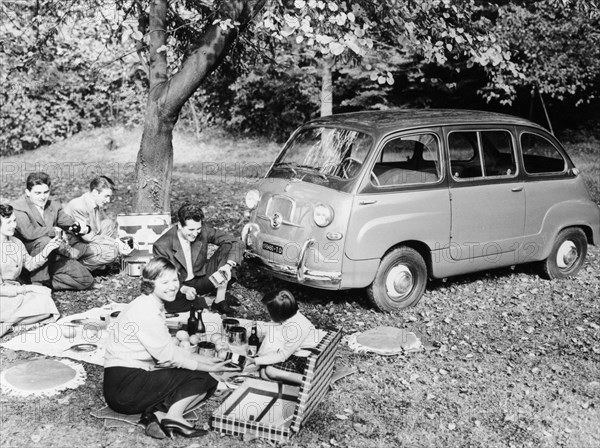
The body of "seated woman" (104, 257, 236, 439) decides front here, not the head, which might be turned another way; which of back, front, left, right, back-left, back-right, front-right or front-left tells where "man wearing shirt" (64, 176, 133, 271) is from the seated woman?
left

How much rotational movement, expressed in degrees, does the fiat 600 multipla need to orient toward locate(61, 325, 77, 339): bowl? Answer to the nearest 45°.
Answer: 0° — it already faces it

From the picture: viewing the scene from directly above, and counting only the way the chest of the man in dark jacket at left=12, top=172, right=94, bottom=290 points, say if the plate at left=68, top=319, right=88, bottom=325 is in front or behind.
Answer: in front

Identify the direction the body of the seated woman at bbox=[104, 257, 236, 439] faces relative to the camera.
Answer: to the viewer's right

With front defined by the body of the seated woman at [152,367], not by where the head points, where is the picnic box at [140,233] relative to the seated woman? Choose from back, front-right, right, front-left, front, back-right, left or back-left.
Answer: left

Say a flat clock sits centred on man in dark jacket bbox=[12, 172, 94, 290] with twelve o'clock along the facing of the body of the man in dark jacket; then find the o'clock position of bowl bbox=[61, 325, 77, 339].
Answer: The bowl is roughly at 1 o'clock from the man in dark jacket.

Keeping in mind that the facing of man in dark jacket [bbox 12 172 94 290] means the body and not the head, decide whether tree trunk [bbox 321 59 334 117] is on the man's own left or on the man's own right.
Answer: on the man's own left

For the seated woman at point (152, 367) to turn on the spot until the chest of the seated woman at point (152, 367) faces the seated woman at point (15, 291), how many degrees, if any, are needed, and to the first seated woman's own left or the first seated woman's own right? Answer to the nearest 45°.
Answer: approximately 135° to the first seated woman's own left

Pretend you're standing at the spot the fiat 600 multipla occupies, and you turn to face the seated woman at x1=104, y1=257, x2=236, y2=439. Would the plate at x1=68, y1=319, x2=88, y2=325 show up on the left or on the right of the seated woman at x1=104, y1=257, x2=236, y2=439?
right

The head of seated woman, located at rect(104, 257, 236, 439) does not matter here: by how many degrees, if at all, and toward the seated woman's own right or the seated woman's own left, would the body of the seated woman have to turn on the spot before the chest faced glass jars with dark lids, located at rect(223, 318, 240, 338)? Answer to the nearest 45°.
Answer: approximately 45° to the seated woman's own left

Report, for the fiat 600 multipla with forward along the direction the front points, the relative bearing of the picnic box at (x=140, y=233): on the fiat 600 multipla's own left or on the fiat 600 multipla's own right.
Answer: on the fiat 600 multipla's own right

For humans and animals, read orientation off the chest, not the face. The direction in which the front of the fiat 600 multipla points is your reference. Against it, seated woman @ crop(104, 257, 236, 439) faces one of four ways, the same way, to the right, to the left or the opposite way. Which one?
the opposite way

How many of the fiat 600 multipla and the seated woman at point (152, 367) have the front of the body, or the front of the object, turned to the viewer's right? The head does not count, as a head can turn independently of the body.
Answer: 1

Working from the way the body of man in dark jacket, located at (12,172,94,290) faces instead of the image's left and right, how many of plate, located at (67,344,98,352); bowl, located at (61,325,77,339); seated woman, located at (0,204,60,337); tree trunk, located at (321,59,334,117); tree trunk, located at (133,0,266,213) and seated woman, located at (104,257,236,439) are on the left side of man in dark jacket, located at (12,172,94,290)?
2

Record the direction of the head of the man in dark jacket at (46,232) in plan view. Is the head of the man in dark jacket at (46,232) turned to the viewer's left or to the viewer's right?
to the viewer's right
